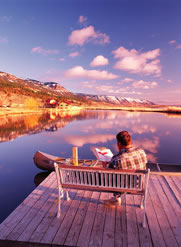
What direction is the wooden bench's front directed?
away from the camera

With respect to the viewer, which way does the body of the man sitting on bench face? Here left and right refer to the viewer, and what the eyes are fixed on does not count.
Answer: facing away from the viewer and to the left of the viewer
